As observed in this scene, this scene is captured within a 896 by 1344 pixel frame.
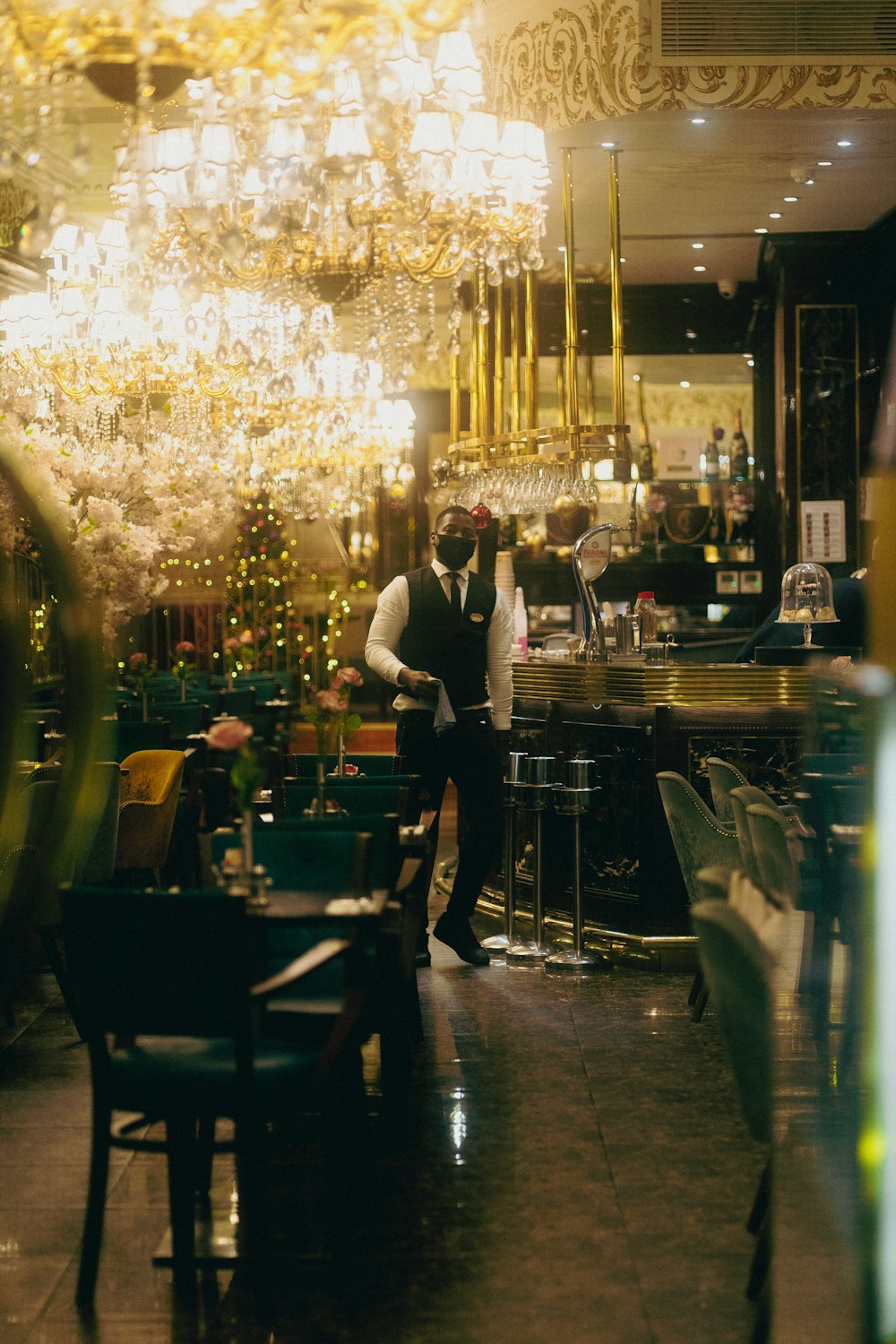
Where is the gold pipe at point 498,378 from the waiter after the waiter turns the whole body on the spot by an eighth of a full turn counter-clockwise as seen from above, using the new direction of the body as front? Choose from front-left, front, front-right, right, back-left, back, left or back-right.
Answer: back-left

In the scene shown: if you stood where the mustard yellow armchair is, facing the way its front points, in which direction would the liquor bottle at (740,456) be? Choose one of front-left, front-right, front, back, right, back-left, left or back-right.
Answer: back

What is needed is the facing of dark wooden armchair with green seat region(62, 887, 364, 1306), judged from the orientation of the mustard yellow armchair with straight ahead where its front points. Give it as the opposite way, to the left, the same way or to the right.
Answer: the opposite way

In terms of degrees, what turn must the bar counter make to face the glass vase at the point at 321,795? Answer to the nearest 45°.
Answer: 0° — it already faces it

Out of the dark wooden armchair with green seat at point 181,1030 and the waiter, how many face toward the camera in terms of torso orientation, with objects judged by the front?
1

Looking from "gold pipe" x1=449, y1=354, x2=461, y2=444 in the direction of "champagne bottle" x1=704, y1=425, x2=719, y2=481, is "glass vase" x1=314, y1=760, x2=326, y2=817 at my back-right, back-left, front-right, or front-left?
back-right

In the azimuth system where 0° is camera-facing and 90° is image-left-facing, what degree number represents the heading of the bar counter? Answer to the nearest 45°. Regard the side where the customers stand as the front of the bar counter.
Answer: approximately 45°

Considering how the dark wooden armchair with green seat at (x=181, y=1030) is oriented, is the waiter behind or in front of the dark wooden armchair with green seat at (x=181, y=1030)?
in front
